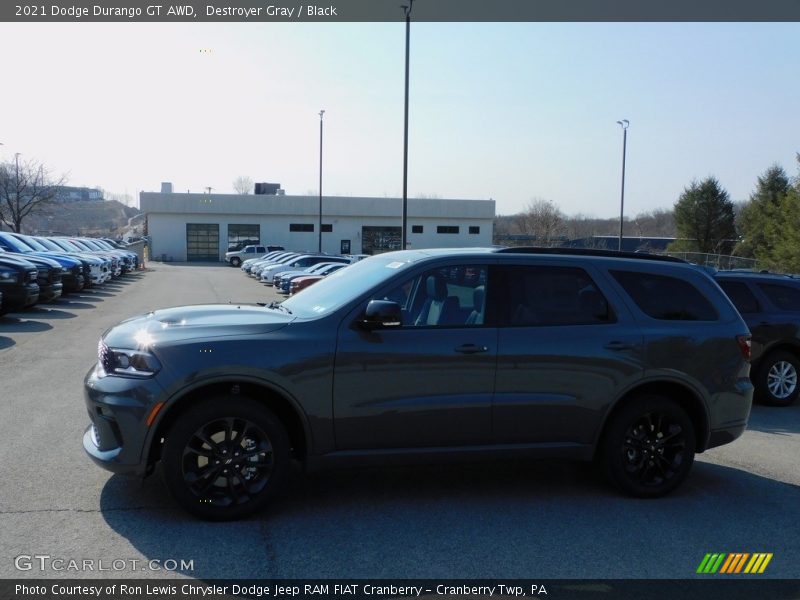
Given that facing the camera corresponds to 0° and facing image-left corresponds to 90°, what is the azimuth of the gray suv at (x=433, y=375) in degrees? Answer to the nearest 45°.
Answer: approximately 90°

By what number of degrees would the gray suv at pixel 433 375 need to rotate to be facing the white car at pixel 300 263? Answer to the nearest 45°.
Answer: approximately 90° to its right
